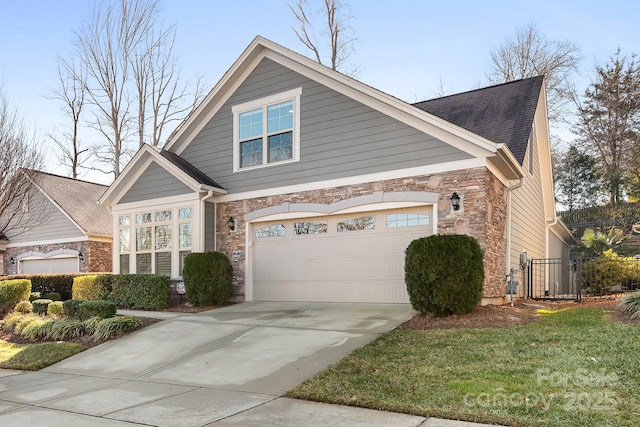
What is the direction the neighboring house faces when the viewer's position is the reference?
facing the viewer and to the left of the viewer

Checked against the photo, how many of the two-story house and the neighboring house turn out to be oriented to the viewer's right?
0

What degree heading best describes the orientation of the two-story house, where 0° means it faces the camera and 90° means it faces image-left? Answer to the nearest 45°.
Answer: approximately 45°

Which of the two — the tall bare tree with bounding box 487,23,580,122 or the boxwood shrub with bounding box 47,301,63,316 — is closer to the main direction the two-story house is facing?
the boxwood shrub

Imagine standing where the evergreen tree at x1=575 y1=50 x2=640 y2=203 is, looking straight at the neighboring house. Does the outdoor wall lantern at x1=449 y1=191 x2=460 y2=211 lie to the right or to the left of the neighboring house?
left

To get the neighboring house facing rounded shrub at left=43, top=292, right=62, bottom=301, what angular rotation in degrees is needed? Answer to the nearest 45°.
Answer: approximately 45° to its left

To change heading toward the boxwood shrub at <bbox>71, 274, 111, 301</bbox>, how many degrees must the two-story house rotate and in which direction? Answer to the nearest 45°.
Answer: approximately 45° to its right

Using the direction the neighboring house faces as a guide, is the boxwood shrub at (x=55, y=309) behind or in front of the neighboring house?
in front

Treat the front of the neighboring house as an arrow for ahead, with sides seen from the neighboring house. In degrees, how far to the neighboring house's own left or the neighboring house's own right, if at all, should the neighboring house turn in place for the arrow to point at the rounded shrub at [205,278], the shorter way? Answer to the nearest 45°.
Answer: approximately 45° to the neighboring house's own left

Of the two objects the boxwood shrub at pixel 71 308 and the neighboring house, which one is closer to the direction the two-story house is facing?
the boxwood shrub
